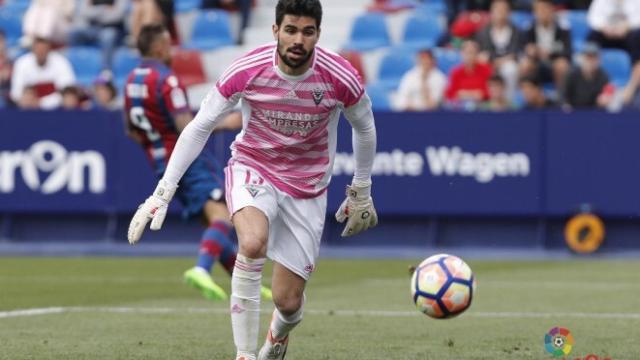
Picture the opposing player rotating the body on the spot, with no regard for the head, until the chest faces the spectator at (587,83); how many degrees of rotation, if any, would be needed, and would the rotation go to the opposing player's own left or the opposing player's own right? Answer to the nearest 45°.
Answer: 0° — they already face them

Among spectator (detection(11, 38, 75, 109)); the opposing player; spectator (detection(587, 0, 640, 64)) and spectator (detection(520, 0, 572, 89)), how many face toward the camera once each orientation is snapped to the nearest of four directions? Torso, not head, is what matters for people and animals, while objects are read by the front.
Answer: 3

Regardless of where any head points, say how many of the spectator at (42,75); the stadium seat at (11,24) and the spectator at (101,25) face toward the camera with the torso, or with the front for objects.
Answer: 3

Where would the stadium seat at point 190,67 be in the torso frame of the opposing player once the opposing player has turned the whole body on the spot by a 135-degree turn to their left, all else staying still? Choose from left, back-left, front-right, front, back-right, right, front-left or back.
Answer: right

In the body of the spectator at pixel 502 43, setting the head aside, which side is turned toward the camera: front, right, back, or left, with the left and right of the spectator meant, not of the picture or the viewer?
front

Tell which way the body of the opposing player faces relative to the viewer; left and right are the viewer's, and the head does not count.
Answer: facing away from the viewer and to the right of the viewer
